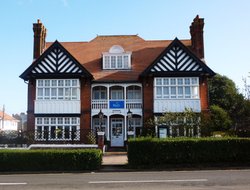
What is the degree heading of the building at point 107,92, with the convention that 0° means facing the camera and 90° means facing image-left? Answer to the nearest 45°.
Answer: approximately 0°

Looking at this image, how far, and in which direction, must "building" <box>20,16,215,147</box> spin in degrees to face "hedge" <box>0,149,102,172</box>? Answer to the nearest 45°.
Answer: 0° — it already faces it
